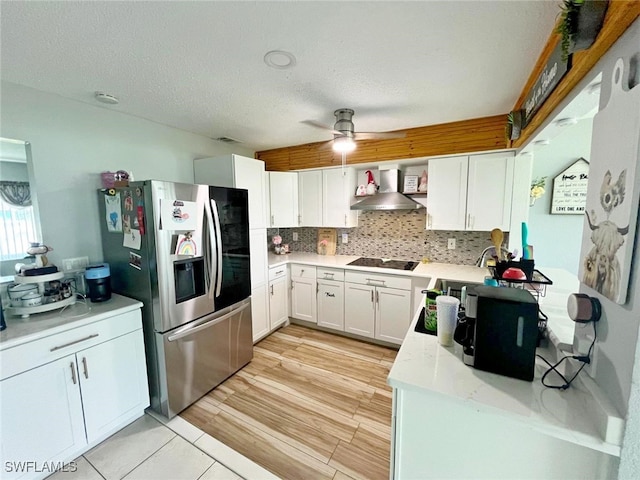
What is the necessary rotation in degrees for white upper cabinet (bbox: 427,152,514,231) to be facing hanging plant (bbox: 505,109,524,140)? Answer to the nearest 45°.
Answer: approximately 45° to its left

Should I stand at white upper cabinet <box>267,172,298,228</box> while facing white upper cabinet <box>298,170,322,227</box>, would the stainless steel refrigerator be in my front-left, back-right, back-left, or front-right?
back-right

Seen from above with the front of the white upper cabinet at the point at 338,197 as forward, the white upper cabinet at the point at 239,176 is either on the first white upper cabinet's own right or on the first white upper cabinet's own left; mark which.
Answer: on the first white upper cabinet's own right

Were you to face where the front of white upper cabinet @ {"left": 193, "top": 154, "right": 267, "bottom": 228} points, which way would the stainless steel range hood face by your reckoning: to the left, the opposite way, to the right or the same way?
to the right

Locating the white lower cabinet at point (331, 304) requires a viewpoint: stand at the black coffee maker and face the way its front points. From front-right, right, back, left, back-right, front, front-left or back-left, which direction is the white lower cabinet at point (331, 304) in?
front-right

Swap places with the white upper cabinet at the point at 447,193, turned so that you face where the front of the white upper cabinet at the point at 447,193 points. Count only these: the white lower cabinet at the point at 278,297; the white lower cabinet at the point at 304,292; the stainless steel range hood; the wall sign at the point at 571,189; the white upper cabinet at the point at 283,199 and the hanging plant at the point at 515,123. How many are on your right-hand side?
4

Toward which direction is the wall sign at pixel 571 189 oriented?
toward the camera

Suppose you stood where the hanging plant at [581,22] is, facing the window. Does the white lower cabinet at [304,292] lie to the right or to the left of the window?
right

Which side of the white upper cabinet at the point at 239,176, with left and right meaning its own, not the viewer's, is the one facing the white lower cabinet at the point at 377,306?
front

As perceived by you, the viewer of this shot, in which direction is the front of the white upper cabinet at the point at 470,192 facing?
facing the viewer

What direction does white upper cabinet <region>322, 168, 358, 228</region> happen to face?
toward the camera

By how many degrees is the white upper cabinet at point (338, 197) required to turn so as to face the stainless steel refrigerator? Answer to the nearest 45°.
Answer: approximately 45° to its right

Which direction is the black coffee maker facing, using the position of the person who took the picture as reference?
facing to the left of the viewer

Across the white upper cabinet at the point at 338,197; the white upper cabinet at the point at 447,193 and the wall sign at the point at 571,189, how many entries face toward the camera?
3

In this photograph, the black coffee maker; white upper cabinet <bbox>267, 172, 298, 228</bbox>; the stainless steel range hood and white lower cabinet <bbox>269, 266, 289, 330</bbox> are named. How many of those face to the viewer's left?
1

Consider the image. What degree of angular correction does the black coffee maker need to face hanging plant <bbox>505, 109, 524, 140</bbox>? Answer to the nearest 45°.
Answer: approximately 90° to its right
